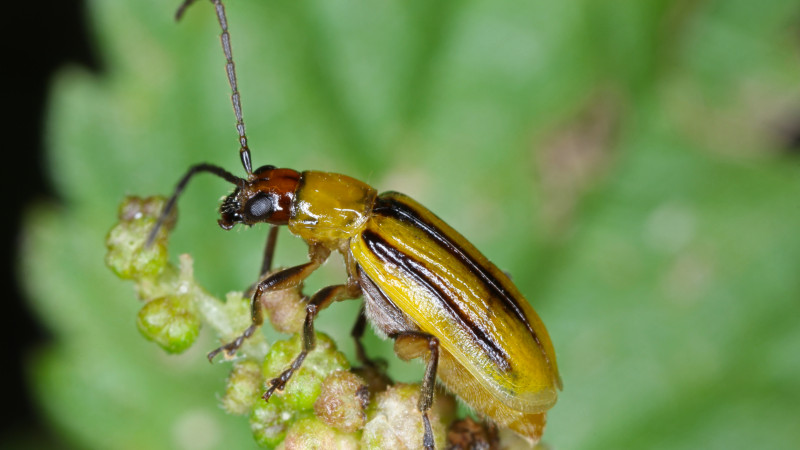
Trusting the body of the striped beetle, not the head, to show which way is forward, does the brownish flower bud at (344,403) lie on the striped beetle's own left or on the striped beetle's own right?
on the striped beetle's own left

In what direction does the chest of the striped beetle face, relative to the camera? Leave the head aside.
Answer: to the viewer's left

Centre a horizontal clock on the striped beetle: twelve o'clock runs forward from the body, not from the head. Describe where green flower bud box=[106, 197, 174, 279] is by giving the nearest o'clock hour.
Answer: The green flower bud is roughly at 11 o'clock from the striped beetle.

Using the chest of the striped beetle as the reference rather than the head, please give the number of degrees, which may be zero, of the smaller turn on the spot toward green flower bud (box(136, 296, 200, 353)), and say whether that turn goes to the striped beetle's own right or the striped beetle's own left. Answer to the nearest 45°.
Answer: approximately 45° to the striped beetle's own left
